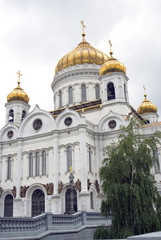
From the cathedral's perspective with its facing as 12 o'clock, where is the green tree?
The green tree is roughly at 10 o'clock from the cathedral.

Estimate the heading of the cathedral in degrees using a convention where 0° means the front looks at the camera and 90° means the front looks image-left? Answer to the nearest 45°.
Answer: approximately 45°
